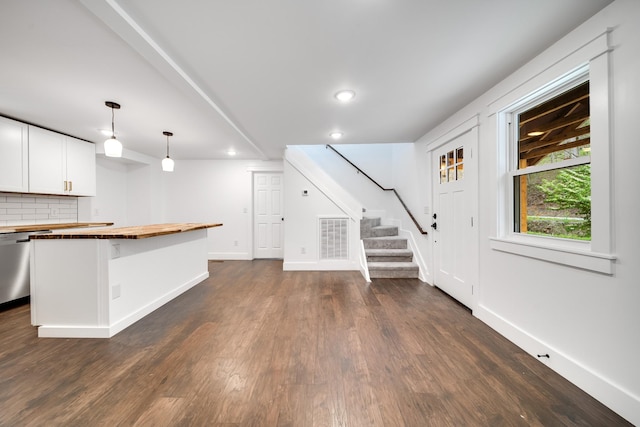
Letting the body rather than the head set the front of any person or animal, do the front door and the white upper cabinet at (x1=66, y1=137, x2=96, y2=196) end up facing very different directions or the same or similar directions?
very different directions

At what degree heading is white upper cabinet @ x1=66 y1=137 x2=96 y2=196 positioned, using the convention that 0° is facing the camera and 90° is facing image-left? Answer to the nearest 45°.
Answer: approximately 315°

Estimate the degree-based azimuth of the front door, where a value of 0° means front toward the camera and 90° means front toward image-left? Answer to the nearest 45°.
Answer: approximately 45°

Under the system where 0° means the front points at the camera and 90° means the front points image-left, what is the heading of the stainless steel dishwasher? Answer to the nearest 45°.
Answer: approximately 315°

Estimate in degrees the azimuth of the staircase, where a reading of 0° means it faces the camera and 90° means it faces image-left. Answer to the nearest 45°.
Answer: approximately 0°
